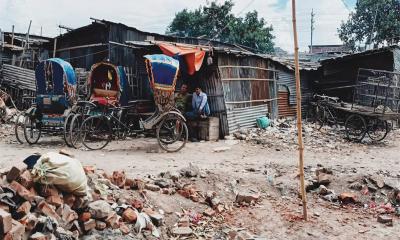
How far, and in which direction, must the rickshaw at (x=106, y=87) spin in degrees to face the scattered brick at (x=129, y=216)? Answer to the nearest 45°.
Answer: approximately 45° to its left

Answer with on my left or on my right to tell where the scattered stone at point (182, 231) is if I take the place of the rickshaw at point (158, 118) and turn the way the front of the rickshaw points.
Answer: on my left

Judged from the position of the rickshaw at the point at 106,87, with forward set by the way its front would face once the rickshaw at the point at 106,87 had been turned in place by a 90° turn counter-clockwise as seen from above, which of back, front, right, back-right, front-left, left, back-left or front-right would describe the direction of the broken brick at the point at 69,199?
front-right

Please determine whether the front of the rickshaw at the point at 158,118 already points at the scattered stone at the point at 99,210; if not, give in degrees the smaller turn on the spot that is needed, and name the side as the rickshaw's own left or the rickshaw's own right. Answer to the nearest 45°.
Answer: approximately 90° to the rickshaw's own left

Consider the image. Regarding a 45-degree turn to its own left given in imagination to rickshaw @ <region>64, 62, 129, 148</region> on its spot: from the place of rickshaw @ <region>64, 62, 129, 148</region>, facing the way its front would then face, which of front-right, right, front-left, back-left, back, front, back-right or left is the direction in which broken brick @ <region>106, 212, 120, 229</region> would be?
front

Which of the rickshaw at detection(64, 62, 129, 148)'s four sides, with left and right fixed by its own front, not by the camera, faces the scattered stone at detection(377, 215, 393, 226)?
left

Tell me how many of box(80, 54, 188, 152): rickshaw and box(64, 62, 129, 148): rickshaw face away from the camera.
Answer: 0

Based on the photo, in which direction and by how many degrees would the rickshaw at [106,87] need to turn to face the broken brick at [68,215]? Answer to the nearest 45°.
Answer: approximately 45° to its left

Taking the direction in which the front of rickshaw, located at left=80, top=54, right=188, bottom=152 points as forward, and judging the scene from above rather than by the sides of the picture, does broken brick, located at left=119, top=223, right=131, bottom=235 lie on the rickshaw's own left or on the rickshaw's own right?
on the rickshaw's own left

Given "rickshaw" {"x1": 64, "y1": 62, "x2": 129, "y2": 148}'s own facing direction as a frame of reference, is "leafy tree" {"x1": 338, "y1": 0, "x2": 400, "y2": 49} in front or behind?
behind

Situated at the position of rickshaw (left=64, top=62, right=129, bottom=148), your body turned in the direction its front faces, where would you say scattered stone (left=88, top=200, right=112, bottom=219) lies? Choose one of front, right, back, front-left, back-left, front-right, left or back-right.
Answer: front-left

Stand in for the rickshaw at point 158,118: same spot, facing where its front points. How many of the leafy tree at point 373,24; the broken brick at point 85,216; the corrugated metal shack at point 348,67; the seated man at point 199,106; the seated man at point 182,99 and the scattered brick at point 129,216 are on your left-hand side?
2

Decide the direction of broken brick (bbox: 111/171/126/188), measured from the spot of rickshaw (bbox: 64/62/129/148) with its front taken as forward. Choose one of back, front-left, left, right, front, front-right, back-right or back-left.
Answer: front-left

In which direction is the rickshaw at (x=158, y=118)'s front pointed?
to the viewer's left

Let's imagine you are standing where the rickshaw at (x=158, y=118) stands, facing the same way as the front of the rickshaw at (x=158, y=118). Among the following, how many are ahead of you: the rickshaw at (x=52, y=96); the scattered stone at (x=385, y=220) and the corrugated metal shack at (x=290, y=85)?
1

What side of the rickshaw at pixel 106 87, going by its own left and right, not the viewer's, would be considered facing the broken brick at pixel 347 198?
left
